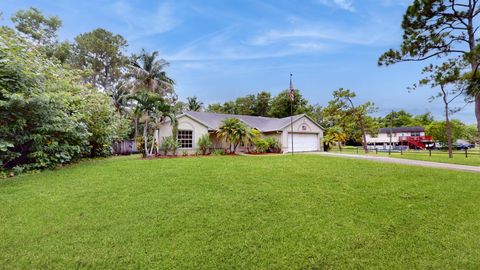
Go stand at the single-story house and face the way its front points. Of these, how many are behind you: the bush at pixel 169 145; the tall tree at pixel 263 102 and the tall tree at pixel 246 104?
2

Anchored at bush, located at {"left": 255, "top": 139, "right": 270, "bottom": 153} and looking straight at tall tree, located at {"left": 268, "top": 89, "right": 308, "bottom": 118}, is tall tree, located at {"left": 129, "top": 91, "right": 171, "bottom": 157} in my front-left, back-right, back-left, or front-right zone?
back-left

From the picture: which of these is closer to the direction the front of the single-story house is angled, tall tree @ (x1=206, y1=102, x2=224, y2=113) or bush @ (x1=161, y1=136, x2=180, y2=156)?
the bush

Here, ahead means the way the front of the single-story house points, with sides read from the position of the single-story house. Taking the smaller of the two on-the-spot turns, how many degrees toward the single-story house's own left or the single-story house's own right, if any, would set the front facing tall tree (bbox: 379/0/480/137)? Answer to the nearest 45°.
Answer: approximately 45° to the single-story house's own left

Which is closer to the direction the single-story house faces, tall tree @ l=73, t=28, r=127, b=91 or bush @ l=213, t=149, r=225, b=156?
the bush

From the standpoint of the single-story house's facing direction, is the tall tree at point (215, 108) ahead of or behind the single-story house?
behind

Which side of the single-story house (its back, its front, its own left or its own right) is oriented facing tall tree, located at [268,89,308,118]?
back

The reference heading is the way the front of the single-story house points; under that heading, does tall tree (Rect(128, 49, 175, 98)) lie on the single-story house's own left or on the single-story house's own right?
on the single-story house's own right

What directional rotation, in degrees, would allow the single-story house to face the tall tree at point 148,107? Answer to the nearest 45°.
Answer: approximately 45° to its right

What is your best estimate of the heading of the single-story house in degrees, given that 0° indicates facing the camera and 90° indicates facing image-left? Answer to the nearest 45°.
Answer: approximately 0°

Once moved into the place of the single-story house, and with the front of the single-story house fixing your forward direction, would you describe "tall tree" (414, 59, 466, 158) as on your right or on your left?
on your left

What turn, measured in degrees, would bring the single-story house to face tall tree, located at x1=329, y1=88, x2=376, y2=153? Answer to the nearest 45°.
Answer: approximately 135° to its left

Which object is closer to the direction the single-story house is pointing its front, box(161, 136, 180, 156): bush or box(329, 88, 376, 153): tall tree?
the bush
